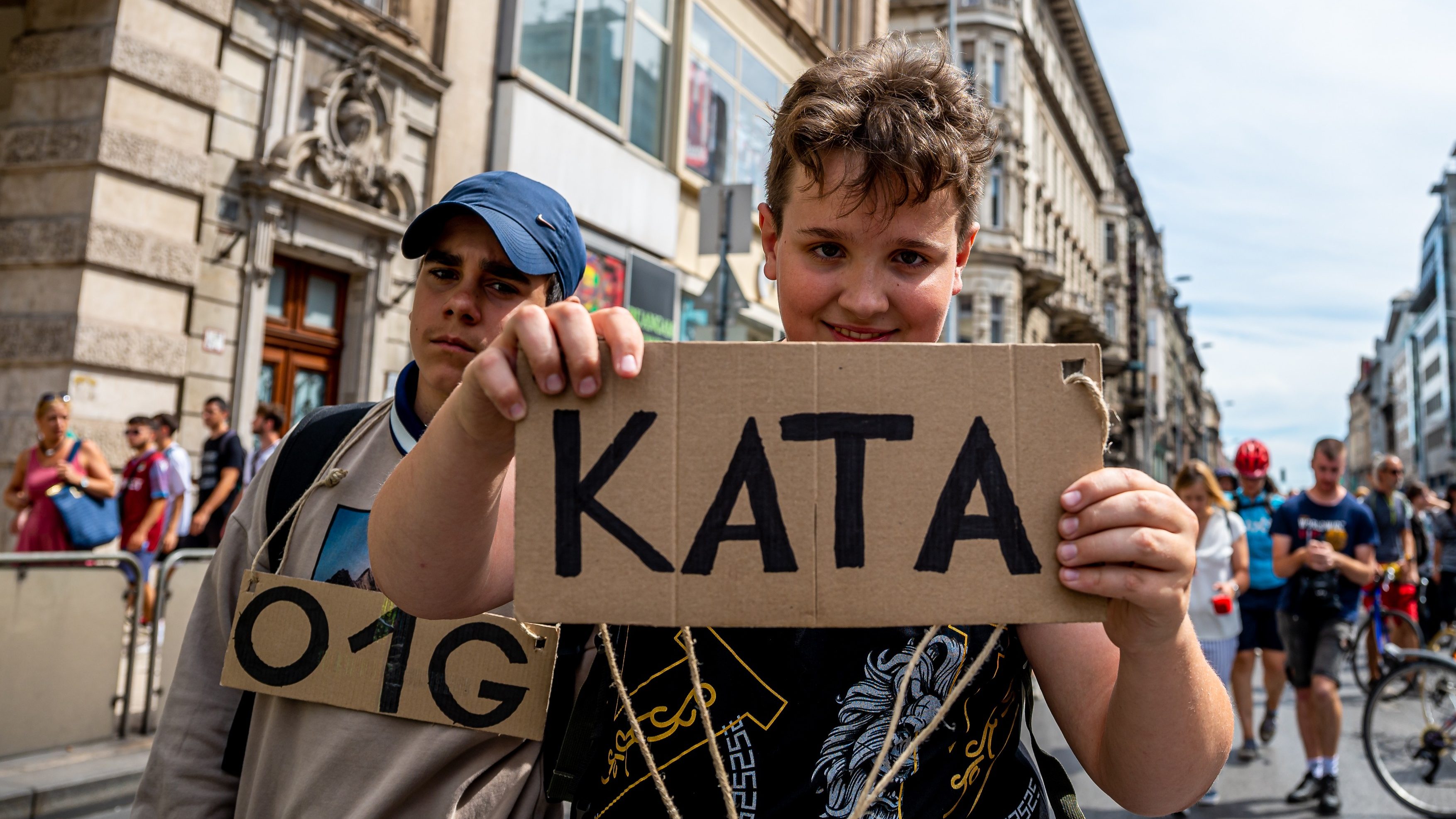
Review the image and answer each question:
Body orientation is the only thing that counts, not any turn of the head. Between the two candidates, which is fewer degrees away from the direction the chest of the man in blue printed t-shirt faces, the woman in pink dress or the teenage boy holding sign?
the teenage boy holding sign

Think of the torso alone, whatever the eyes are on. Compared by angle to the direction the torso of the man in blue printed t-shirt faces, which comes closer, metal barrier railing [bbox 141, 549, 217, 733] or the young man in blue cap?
the young man in blue cap

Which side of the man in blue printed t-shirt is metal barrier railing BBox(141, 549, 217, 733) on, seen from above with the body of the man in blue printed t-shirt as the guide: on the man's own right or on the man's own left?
on the man's own right

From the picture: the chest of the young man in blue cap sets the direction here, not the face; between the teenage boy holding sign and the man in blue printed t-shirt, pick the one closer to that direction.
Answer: the teenage boy holding sign

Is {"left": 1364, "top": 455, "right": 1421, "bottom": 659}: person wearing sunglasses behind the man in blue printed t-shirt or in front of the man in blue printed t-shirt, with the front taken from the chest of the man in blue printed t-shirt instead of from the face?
behind

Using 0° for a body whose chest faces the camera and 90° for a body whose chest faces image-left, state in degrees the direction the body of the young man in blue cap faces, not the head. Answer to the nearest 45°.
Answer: approximately 0°

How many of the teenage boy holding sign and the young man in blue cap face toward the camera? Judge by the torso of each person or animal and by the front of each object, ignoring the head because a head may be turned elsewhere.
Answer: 2

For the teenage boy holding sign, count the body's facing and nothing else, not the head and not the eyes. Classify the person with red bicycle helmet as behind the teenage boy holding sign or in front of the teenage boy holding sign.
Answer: behind

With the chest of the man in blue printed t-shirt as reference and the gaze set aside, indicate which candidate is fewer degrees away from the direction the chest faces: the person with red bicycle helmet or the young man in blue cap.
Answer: the young man in blue cap

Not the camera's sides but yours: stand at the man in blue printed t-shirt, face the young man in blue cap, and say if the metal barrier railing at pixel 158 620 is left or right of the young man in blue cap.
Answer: right

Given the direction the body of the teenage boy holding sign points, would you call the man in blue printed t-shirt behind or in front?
behind

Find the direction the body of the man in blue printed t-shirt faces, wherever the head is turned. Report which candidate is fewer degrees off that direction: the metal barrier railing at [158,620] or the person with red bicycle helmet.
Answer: the metal barrier railing
